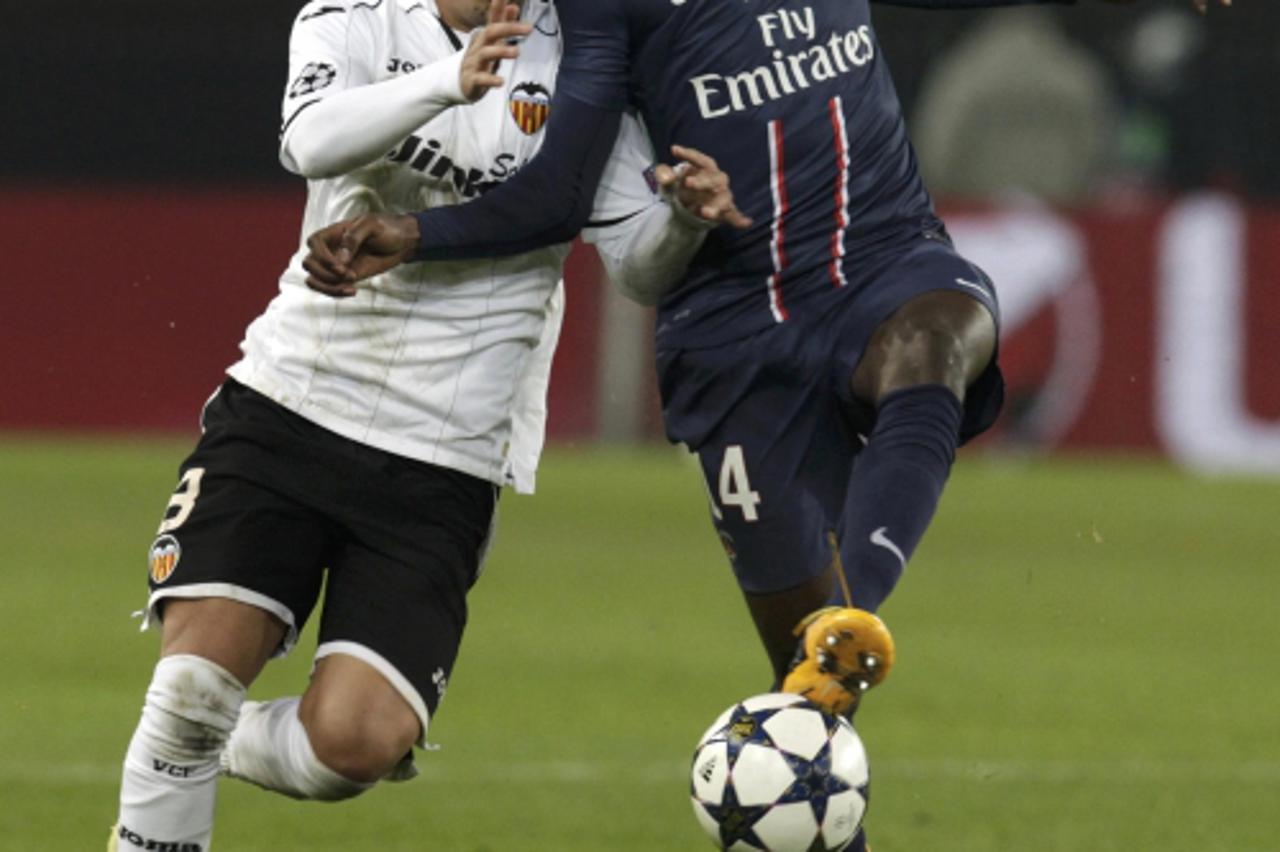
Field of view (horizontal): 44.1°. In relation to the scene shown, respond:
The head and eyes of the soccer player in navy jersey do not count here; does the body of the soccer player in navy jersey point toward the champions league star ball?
yes

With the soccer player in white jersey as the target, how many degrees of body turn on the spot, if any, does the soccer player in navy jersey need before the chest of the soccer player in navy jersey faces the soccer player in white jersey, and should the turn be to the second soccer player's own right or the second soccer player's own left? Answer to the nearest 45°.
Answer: approximately 45° to the second soccer player's own right

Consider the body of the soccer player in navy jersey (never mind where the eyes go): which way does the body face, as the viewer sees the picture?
toward the camera

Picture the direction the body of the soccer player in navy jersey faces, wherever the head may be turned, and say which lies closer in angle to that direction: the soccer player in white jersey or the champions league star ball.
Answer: the champions league star ball
